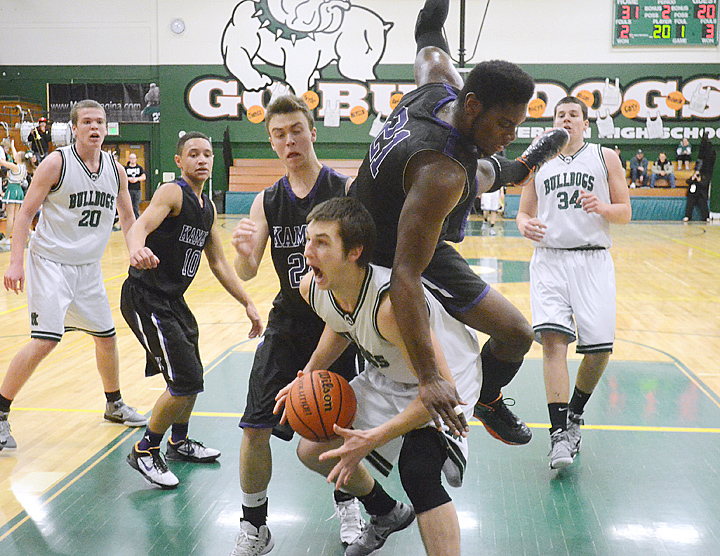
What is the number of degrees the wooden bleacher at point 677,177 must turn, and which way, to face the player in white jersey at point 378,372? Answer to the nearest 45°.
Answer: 0° — it already faces them

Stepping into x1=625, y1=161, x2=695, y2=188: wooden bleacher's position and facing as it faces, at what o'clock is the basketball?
The basketball is roughly at 12 o'clock from the wooden bleacher.

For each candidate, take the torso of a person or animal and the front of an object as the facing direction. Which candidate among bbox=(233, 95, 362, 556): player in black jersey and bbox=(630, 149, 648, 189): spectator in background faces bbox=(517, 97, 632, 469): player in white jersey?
the spectator in background

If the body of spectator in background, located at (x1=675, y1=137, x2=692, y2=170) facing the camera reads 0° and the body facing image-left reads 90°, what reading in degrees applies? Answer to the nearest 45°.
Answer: approximately 0°

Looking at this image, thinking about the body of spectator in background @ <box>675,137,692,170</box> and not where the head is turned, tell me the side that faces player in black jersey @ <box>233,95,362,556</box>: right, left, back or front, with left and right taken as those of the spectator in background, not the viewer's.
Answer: front
